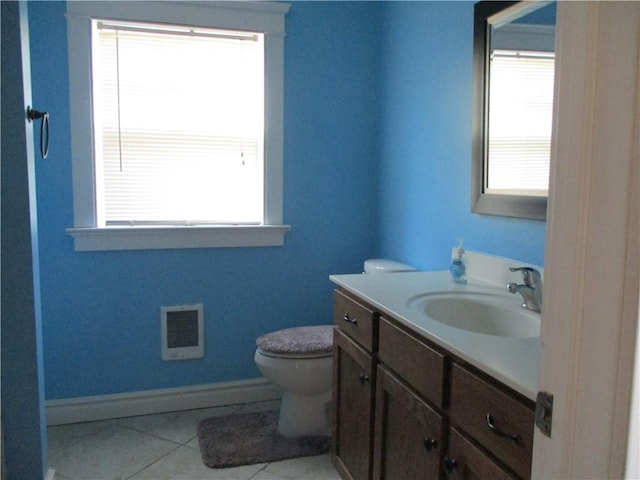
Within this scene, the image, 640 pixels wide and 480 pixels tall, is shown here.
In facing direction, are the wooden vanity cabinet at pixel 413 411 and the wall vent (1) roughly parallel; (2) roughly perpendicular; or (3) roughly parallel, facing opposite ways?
roughly perpendicular

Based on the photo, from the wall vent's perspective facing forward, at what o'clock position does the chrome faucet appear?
The chrome faucet is roughly at 11 o'clock from the wall vent.

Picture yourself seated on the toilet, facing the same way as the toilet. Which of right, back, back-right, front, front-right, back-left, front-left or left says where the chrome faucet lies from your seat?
back-left

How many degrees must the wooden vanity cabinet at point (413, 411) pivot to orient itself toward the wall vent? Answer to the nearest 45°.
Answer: approximately 90° to its right

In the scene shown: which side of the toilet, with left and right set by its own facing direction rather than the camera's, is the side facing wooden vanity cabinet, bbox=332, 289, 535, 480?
left

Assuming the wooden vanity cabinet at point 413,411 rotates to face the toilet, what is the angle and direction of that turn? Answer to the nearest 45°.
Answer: approximately 90° to its right

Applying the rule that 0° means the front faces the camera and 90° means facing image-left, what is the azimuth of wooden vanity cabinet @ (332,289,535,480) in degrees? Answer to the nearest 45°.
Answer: approximately 45°

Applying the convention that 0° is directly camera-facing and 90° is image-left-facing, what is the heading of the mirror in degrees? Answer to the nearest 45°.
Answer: approximately 45°
